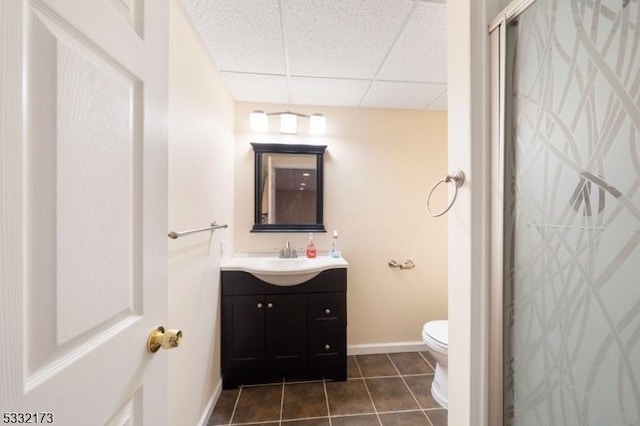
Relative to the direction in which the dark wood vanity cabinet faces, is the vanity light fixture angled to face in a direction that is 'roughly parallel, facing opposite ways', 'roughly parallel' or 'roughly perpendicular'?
roughly parallel

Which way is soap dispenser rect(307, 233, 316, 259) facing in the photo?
toward the camera

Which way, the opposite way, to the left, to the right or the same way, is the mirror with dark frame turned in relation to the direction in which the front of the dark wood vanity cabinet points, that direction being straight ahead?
the same way

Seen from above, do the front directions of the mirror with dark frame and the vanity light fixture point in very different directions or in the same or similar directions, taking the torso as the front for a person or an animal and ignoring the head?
same or similar directions

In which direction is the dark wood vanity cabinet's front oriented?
toward the camera

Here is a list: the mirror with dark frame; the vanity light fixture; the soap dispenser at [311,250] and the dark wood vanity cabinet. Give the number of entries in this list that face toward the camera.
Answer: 4
